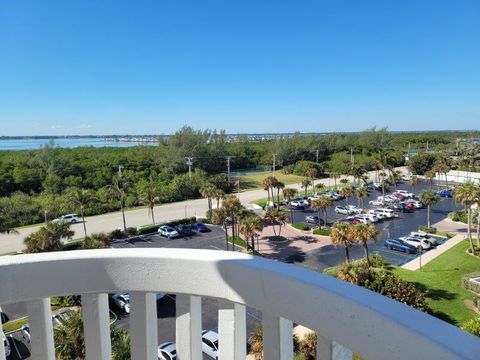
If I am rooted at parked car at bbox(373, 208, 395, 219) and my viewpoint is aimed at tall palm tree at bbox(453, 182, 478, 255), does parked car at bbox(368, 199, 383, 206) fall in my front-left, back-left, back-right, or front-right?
back-left

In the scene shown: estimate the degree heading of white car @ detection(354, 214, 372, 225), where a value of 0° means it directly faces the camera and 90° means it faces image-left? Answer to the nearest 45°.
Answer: approximately 315°

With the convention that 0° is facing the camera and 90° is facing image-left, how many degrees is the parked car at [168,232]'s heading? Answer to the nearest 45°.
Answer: approximately 315°

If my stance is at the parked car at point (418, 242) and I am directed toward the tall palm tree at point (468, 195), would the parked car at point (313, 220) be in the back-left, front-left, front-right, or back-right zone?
back-left

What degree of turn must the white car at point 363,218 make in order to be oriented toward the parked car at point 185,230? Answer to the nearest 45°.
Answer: approximately 90° to its right

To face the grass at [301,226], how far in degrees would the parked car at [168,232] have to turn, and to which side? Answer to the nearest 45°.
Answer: approximately 45° to its left

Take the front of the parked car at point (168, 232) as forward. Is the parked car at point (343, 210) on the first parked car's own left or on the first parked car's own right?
on the first parked car's own left

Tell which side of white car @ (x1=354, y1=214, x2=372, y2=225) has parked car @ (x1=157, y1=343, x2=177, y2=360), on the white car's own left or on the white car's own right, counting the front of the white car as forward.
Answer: on the white car's own right
